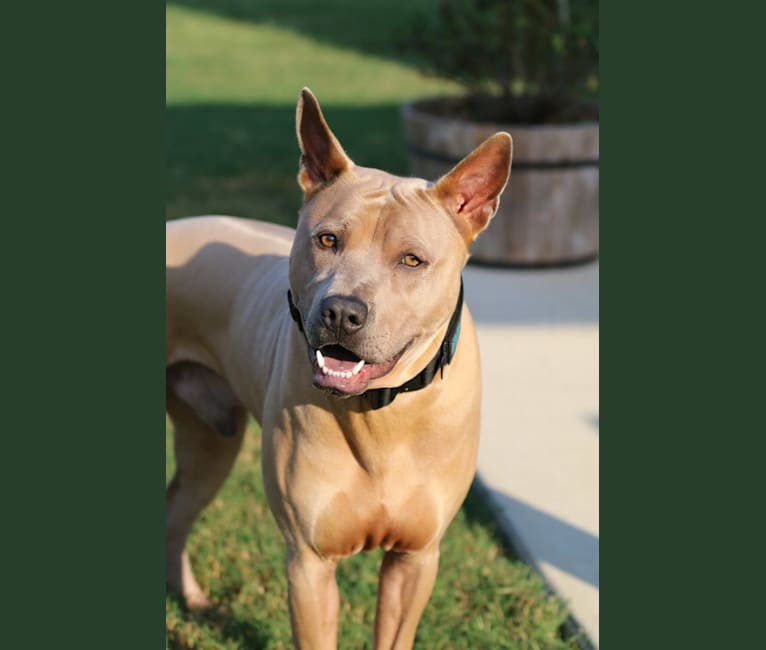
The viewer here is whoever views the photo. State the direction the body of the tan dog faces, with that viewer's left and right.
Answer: facing the viewer and to the right of the viewer

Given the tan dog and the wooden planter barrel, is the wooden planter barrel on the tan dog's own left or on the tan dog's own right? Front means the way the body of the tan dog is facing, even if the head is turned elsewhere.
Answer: on the tan dog's own left
